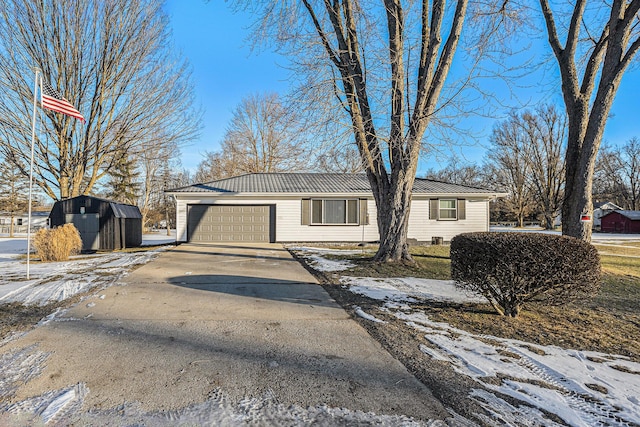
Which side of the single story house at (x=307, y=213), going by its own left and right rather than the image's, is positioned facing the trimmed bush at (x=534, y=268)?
front

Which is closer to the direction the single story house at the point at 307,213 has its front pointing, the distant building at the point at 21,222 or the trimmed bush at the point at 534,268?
the trimmed bush

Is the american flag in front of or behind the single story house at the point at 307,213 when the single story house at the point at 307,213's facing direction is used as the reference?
in front

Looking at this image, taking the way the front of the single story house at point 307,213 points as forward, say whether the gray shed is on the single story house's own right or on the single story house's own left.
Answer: on the single story house's own right

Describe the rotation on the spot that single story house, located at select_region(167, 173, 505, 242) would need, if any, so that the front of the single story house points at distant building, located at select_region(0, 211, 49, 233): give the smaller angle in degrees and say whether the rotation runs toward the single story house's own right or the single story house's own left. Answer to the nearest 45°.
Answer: approximately 135° to the single story house's own right

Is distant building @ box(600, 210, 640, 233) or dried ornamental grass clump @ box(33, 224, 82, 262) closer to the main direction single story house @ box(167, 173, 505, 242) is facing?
the dried ornamental grass clump

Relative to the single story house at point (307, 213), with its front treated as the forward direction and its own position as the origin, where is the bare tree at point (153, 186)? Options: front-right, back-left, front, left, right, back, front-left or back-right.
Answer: back-right

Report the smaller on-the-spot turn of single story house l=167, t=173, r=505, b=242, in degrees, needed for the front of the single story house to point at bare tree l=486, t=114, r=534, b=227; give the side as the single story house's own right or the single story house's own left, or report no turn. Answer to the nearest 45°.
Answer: approximately 135° to the single story house's own left

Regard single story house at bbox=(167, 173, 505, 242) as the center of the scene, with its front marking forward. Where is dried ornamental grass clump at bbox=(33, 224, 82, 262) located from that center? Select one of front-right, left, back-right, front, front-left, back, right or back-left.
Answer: front-right

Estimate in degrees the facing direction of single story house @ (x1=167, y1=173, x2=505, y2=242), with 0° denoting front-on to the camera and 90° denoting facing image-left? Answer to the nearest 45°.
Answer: approximately 0°

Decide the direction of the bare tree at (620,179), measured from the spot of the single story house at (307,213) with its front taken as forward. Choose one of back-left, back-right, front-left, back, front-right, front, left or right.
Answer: back-left

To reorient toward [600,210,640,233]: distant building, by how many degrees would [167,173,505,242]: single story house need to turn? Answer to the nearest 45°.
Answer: approximately 135° to its left
